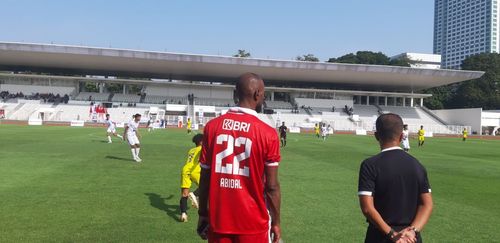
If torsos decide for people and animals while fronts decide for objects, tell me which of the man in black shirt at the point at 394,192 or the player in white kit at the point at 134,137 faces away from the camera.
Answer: the man in black shirt

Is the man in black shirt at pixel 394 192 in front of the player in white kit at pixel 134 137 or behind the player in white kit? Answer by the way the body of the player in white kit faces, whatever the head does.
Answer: in front

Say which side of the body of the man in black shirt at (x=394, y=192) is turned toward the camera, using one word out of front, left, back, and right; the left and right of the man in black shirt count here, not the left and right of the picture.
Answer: back

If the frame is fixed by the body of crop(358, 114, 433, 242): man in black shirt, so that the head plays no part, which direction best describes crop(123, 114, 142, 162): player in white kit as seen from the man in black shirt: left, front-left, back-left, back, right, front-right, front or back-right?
front-left

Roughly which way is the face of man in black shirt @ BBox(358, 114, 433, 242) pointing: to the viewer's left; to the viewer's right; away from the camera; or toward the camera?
away from the camera

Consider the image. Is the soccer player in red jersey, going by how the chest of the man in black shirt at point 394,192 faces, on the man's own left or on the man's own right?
on the man's own left

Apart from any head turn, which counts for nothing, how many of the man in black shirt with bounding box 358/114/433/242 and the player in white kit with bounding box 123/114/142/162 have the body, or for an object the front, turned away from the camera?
1

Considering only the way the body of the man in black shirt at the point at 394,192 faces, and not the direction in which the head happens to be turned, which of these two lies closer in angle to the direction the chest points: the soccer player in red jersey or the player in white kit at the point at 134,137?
the player in white kit
